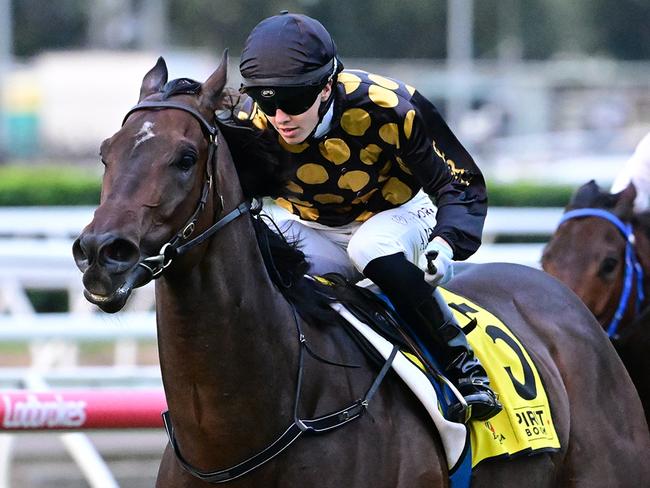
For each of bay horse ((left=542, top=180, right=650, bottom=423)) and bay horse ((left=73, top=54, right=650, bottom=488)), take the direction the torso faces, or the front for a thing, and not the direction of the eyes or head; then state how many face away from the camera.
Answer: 0

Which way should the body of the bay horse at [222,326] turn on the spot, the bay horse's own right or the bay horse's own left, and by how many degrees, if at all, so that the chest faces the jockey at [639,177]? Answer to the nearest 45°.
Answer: approximately 180°

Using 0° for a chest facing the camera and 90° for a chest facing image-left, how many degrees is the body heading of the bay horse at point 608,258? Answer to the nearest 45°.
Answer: approximately 45°

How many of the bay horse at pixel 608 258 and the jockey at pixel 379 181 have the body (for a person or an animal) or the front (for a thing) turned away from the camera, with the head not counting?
0

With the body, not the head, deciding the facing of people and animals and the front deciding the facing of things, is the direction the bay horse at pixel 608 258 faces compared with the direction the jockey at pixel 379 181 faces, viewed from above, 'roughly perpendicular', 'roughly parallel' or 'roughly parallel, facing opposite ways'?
roughly parallel

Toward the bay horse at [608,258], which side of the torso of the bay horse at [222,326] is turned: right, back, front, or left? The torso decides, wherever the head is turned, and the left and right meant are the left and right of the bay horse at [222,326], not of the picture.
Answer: back

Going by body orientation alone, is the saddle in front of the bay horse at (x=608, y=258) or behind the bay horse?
in front

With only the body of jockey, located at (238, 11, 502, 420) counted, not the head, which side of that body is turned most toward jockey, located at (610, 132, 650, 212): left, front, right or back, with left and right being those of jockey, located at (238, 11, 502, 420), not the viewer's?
back

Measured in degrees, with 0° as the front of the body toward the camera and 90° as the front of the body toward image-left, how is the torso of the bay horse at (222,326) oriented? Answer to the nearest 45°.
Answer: approximately 45°

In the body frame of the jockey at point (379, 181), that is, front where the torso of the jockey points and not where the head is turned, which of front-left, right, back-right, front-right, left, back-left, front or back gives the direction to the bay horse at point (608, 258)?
back

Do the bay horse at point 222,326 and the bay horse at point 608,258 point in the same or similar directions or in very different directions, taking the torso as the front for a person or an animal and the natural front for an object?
same or similar directions
